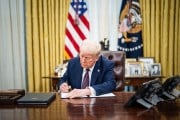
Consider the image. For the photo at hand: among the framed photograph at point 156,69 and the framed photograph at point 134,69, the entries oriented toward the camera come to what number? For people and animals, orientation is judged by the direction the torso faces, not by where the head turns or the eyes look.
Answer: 2

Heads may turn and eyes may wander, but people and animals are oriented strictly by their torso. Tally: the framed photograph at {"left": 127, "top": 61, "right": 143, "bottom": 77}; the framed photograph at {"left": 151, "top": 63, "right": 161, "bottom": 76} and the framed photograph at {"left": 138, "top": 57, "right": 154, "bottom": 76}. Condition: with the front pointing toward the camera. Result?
3

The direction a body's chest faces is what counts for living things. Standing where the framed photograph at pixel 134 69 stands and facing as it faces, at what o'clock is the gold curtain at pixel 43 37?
The gold curtain is roughly at 3 o'clock from the framed photograph.

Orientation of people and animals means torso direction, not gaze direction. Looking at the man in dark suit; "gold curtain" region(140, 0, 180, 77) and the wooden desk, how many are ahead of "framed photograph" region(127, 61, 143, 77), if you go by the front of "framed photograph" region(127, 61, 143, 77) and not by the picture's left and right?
2

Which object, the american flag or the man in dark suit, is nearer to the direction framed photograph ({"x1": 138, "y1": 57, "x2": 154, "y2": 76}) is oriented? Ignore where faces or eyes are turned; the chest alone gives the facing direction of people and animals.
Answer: the man in dark suit

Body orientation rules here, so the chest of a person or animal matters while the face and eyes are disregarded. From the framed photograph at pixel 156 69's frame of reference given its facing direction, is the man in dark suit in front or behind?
in front

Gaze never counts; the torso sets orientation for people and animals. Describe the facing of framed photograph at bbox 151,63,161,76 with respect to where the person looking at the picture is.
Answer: facing the viewer

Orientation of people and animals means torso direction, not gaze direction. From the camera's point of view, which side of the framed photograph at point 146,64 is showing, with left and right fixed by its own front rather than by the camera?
front

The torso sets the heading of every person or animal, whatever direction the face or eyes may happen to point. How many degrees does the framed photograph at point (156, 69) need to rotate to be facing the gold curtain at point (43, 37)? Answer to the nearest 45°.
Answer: approximately 90° to its right

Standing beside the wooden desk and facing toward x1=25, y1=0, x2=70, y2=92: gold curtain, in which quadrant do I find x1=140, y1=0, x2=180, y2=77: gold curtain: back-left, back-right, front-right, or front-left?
front-right

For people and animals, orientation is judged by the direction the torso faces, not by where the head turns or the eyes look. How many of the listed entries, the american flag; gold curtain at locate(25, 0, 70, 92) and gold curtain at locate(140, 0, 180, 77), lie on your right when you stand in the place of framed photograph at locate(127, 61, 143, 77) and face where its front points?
2

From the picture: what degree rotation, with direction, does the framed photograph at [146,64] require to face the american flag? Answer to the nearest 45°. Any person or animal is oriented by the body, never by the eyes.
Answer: approximately 90° to its right

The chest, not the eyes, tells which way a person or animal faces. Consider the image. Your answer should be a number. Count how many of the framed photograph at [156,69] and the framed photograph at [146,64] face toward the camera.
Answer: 2

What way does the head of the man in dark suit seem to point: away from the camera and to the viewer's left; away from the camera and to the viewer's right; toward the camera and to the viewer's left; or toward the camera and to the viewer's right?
toward the camera and to the viewer's left
